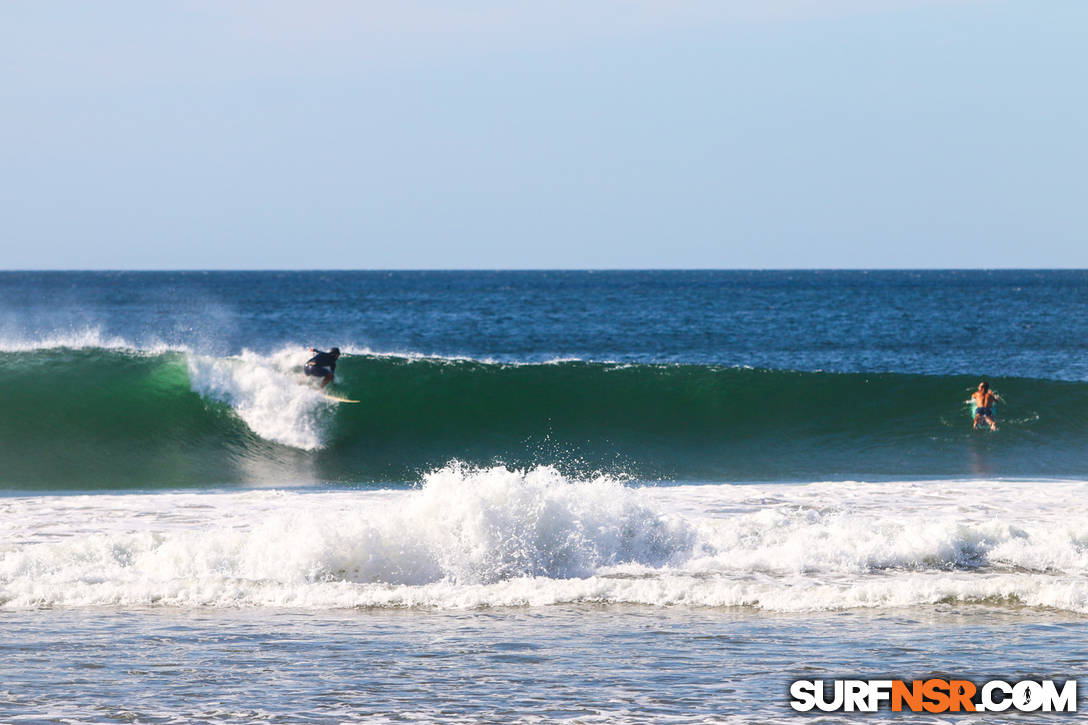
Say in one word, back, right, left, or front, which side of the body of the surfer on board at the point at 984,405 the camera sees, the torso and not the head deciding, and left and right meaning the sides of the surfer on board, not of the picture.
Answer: back
